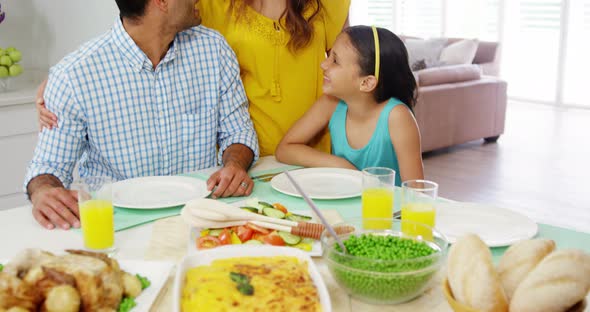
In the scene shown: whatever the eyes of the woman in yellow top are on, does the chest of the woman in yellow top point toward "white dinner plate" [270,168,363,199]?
yes

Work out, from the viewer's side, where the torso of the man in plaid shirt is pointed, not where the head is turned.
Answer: toward the camera

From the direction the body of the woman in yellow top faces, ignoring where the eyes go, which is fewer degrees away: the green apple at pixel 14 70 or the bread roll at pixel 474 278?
the bread roll

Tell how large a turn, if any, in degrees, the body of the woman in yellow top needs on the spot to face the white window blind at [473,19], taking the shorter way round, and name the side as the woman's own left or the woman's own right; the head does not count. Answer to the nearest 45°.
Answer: approximately 135° to the woman's own left

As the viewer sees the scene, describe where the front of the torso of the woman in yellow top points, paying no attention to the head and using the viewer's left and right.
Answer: facing the viewer

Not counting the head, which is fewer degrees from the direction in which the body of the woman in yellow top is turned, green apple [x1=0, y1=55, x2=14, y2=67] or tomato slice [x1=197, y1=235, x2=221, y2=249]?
the tomato slice

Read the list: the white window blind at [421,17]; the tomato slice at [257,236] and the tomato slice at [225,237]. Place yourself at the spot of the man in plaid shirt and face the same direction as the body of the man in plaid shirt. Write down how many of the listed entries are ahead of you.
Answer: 2

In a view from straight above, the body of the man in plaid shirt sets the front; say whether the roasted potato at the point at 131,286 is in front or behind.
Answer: in front

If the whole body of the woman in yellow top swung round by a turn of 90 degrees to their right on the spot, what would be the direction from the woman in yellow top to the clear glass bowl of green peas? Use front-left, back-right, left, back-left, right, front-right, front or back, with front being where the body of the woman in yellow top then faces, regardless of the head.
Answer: left

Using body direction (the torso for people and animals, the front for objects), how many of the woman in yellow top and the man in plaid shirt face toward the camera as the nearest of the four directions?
2

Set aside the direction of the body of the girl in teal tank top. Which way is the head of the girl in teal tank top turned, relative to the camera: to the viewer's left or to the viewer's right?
to the viewer's left

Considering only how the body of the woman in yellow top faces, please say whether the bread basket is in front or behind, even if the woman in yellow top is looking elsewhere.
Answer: in front

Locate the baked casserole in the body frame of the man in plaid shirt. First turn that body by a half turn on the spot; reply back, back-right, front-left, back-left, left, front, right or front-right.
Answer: back

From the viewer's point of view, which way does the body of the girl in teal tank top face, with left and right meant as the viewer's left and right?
facing the viewer and to the left of the viewer

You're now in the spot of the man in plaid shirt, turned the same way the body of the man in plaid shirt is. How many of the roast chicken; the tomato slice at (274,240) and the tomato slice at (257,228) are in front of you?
3

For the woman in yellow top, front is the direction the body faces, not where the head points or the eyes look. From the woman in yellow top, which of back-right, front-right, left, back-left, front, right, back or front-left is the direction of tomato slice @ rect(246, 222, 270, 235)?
front

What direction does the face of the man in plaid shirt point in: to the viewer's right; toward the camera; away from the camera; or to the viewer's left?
to the viewer's right

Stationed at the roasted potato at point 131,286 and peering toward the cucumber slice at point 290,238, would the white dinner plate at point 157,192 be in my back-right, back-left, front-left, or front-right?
front-left

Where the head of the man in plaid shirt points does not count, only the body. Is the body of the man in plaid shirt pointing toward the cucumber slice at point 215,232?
yes
